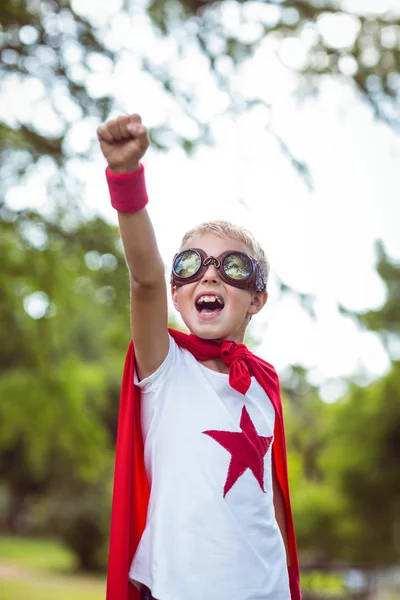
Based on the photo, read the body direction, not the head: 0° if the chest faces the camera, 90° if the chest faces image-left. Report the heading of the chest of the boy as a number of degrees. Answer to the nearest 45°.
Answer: approximately 315°

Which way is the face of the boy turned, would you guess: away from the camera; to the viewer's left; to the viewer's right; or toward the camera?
toward the camera
